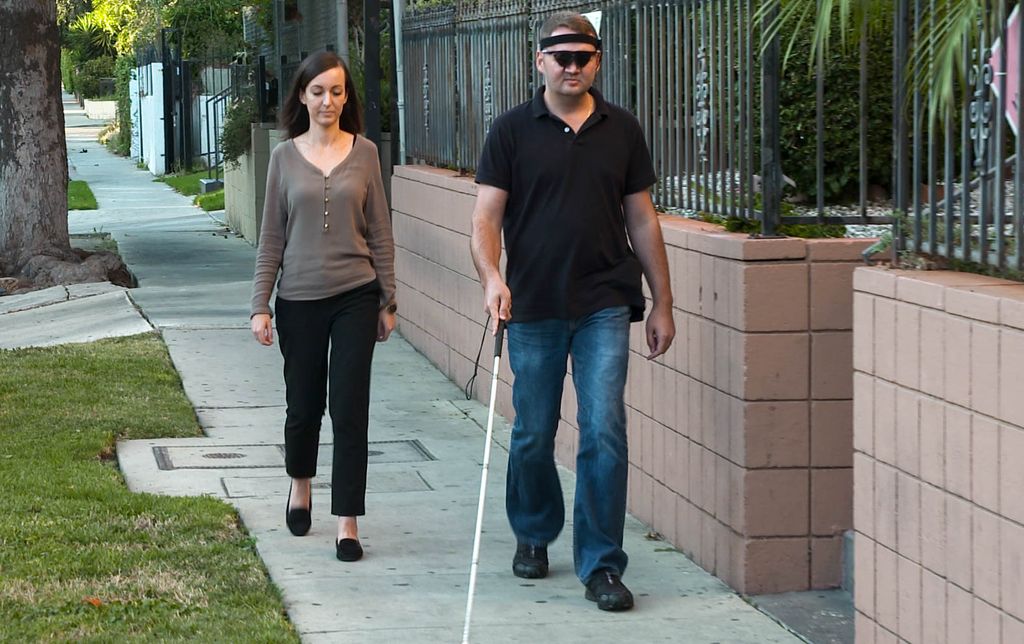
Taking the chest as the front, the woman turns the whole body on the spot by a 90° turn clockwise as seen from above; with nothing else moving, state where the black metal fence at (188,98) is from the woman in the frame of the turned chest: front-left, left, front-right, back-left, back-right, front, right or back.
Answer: right

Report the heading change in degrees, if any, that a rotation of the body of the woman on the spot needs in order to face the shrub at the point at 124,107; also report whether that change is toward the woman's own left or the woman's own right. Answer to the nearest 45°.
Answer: approximately 180°

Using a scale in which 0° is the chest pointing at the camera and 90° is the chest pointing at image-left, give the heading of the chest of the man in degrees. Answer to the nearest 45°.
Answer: approximately 0°

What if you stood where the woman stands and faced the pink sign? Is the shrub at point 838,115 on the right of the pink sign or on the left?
left

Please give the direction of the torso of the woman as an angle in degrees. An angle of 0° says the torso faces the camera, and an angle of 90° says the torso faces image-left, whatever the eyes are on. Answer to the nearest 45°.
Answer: approximately 0°

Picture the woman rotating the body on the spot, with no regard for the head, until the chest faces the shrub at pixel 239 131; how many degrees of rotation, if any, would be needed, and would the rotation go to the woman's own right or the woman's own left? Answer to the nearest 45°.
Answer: approximately 180°

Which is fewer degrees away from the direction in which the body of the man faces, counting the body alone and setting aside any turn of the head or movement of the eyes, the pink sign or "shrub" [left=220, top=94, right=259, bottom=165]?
the pink sign

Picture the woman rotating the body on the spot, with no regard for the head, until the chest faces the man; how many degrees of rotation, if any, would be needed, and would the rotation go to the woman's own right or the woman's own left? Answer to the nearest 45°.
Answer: approximately 45° to the woman's own left

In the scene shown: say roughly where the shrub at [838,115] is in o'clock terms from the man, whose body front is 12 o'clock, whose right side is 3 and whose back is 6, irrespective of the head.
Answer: The shrub is roughly at 8 o'clock from the man.
